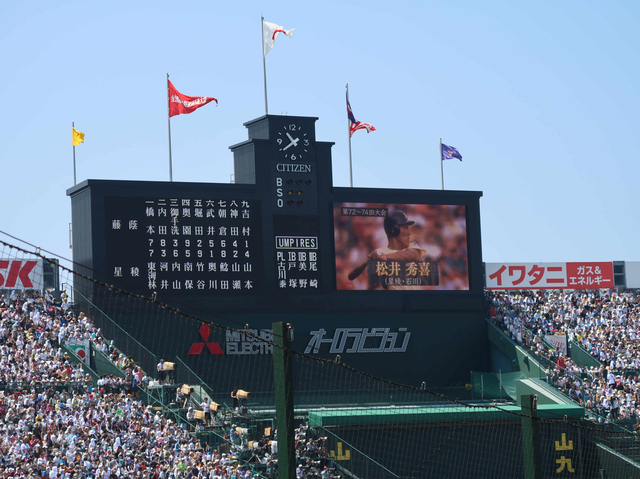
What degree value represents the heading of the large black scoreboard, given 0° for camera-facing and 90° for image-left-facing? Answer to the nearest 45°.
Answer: approximately 0°

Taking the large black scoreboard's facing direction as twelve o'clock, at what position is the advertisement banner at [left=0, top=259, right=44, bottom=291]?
The advertisement banner is roughly at 3 o'clock from the large black scoreboard.

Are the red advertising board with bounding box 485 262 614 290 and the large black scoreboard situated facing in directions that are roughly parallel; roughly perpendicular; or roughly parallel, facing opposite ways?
roughly parallel

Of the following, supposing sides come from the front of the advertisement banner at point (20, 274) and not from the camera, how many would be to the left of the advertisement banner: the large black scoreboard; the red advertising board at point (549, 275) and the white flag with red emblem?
3

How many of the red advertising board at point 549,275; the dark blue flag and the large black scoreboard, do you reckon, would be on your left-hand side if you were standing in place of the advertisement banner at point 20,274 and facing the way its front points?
3

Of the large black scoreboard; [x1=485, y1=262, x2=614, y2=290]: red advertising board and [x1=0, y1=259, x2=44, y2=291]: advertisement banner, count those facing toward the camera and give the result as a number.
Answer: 3

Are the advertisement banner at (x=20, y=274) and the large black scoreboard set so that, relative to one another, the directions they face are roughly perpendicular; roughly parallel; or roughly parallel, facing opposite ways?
roughly parallel

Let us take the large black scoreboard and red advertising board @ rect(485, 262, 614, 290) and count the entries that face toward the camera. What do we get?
2

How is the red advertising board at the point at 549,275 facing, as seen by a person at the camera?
facing the viewer

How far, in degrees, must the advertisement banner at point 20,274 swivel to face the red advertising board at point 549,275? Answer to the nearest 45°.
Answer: approximately 90° to its left

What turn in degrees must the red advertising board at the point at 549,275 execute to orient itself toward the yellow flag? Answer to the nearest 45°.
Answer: approximately 45° to its right

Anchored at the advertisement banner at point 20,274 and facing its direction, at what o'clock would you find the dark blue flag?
The dark blue flag is roughly at 9 o'clock from the advertisement banner.
